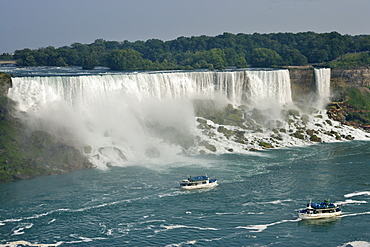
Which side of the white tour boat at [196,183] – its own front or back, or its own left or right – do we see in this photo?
right

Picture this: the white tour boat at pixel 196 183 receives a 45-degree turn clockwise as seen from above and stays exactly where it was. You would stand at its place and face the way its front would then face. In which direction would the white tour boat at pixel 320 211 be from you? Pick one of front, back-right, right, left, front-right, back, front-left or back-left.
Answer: front
